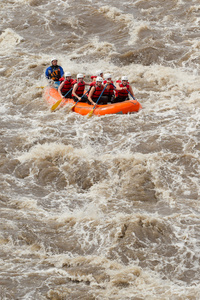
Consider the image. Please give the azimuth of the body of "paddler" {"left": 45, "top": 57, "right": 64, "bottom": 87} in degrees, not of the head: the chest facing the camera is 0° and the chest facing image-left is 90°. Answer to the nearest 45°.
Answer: approximately 0°

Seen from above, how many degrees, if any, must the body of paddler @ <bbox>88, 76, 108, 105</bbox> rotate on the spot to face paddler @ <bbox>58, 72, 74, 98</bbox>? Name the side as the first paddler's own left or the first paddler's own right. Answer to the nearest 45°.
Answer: approximately 180°

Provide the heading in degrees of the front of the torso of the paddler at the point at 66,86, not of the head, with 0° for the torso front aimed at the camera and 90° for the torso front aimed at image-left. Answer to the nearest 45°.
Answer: approximately 315°

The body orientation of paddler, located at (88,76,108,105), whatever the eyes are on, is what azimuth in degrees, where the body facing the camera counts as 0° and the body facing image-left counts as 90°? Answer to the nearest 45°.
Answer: approximately 315°
